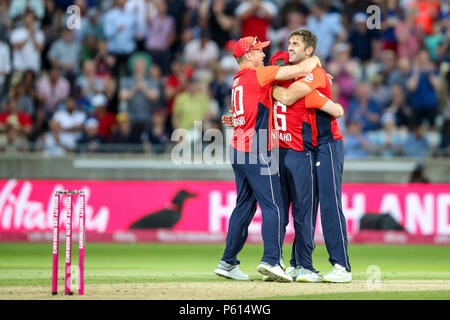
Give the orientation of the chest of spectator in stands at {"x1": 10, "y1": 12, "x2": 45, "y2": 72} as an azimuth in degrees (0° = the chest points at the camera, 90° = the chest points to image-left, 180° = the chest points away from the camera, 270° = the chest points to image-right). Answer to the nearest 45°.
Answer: approximately 0°

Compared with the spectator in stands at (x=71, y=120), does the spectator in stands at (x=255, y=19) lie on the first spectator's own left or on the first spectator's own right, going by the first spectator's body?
on the first spectator's own left

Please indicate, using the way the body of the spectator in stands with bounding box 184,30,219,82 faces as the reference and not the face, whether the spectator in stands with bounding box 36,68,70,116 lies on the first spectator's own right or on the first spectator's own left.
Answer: on the first spectator's own right

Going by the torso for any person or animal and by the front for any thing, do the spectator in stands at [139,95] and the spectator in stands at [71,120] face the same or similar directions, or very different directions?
same or similar directions

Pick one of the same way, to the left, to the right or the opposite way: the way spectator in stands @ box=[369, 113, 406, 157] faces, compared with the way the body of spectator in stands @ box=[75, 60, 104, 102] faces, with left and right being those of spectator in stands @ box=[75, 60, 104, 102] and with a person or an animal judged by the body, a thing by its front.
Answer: the same way

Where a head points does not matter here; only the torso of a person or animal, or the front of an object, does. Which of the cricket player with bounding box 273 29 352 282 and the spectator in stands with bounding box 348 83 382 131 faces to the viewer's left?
the cricket player

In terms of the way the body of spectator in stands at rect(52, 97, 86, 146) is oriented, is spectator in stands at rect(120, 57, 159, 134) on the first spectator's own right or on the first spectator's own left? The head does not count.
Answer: on the first spectator's own left

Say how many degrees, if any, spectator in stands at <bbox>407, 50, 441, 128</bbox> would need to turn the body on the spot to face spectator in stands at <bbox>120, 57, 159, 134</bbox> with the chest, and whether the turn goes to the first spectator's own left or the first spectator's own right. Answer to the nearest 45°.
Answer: approximately 90° to the first spectator's own right

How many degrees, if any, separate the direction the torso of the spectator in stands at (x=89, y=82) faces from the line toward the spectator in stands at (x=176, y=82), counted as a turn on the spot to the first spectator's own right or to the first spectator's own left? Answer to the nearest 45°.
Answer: approximately 90° to the first spectator's own left

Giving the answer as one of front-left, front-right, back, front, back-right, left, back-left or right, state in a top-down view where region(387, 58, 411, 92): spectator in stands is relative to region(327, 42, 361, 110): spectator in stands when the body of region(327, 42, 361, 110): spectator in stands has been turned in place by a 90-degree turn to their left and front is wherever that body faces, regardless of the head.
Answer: front

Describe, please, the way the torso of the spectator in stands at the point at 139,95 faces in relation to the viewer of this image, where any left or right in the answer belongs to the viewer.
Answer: facing the viewer

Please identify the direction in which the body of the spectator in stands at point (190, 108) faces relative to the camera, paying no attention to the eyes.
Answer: toward the camera

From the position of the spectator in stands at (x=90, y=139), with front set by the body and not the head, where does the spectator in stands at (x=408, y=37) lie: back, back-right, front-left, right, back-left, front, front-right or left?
left

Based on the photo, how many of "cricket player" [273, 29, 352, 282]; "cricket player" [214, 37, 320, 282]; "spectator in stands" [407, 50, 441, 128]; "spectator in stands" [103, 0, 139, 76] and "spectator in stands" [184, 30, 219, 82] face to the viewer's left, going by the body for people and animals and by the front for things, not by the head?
1

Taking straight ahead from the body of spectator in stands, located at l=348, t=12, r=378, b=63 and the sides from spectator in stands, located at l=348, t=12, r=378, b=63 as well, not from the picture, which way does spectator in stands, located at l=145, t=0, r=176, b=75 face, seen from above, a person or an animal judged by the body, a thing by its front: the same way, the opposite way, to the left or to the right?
the same way

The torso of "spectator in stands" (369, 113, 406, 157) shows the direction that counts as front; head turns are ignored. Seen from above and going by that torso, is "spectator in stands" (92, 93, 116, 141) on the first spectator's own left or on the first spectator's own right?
on the first spectator's own right

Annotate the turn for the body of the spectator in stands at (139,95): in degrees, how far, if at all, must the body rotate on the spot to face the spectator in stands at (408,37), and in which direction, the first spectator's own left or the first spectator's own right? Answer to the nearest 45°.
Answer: approximately 90° to the first spectator's own left

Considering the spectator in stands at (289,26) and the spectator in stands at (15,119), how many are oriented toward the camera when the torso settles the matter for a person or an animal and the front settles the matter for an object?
2

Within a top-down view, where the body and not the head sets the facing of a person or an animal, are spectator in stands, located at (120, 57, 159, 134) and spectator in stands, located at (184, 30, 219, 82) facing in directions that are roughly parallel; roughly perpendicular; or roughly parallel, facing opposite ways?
roughly parallel

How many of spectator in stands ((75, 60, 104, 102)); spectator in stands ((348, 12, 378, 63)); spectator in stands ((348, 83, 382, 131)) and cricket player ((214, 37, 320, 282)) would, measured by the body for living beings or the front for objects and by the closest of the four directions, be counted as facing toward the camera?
3

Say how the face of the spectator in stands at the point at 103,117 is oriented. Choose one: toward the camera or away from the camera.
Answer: toward the camera

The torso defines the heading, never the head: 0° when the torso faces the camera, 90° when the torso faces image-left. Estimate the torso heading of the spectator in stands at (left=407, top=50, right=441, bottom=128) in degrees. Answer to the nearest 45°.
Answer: approximately 0°

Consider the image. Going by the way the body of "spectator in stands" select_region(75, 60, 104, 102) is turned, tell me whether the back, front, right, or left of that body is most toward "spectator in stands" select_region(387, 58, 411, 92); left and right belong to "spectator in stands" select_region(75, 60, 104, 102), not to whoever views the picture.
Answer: left

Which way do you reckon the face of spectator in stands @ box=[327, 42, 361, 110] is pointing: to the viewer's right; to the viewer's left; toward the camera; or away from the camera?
toward the camera
